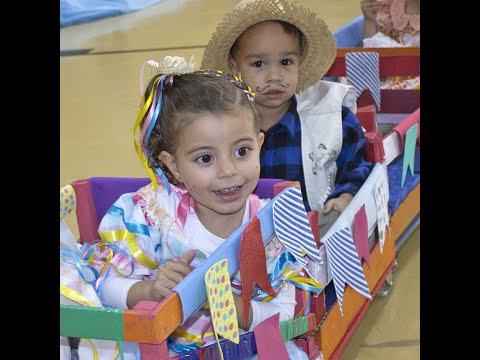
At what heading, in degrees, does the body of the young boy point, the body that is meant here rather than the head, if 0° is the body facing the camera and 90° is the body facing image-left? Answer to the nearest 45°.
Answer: approximately 0°

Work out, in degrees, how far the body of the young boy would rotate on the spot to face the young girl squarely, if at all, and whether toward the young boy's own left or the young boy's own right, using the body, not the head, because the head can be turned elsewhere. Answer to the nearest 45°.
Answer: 0° — they already face them
